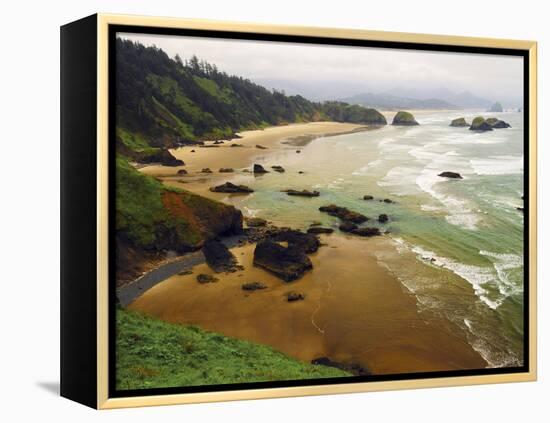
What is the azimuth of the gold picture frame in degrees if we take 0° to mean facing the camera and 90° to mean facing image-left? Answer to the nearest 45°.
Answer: approximately 315°
